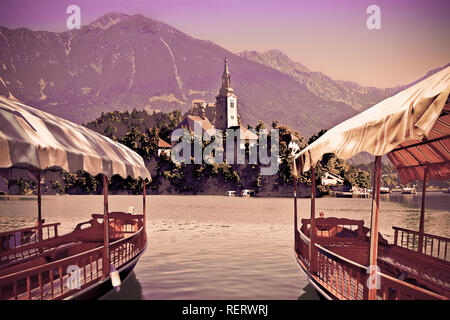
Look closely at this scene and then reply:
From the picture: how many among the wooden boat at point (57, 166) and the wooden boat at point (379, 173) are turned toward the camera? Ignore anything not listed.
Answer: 0

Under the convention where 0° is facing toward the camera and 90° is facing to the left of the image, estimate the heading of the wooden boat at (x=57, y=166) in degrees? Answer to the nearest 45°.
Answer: approximately 225°

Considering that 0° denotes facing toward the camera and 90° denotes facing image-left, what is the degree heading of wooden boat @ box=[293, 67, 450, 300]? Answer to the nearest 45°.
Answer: approximately 135°

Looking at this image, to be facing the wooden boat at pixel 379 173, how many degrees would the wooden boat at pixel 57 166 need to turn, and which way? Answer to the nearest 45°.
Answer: approximately 45° to its right
